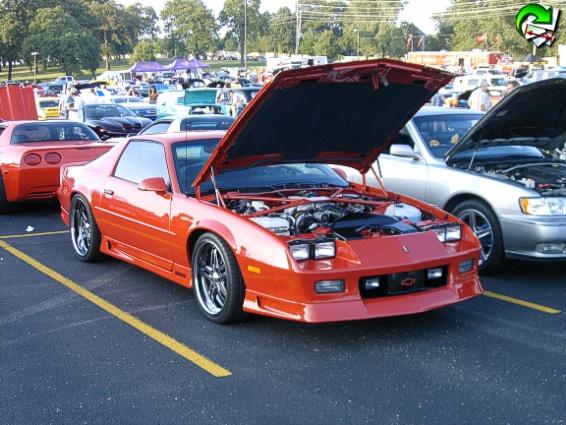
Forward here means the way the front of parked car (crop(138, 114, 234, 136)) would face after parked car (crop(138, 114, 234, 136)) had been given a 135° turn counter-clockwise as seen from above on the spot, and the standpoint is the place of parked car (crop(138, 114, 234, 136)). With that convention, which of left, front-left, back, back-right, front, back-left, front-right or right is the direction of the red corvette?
front-right

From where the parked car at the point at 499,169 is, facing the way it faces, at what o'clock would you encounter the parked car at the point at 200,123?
the parked car at the point at 200,123 is roughly at 6 o'clock from the parked car at the point at 499,169.

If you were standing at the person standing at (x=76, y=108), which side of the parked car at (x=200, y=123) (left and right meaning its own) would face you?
front

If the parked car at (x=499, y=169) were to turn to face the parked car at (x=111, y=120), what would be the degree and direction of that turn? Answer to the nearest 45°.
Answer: approximately 180°

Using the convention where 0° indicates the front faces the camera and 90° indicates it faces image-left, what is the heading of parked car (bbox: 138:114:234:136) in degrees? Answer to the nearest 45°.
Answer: approximately 135°

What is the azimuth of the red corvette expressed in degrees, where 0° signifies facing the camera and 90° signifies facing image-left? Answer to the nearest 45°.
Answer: approximately 135°

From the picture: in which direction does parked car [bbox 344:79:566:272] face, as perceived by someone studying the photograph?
facing the viewer and to the right of the viewer

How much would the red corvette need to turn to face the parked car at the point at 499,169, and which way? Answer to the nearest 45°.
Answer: approximately 180°

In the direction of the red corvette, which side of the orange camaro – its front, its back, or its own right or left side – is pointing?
back

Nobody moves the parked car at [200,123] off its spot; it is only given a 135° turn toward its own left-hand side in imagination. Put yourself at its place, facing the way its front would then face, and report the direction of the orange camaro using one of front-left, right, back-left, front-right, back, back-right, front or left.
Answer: front

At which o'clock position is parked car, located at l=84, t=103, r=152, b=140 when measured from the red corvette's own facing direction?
The parked car is roughly at 2 o'clock from the red corvette.

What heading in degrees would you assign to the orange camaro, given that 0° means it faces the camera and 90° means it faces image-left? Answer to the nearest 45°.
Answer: approximately 315°
